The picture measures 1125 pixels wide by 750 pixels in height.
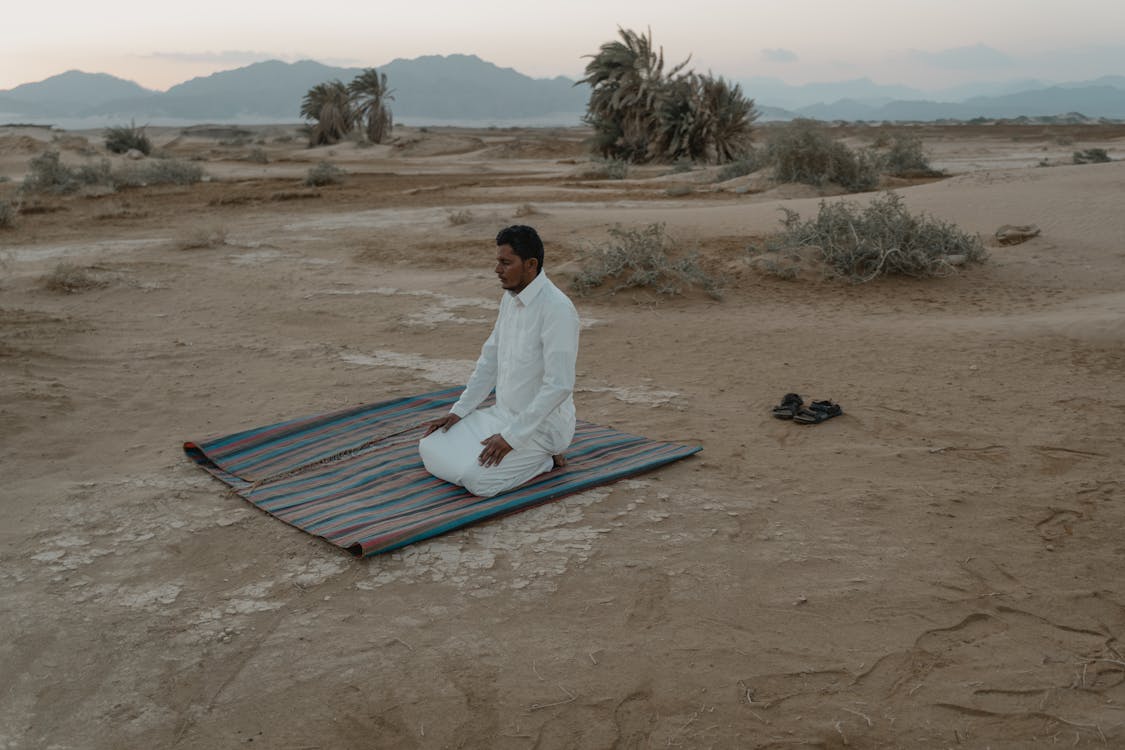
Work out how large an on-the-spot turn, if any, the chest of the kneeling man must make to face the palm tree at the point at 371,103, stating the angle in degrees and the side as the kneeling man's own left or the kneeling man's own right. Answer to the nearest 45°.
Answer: approximately 135° to the kneeling man's own right

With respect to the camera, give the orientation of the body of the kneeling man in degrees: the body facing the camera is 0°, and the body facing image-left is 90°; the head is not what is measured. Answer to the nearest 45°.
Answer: approximately 45°

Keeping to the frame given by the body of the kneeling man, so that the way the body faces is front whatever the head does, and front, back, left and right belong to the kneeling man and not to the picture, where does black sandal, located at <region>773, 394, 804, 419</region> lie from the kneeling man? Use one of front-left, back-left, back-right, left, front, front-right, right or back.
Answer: back

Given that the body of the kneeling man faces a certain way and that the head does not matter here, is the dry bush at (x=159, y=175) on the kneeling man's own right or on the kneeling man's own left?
on the kneeling man's own right

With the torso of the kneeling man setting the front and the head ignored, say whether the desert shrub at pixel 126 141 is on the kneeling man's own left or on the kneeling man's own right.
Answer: on the kneeling man's own right

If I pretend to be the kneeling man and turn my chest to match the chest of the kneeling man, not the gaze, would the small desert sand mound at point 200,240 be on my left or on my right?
on my right

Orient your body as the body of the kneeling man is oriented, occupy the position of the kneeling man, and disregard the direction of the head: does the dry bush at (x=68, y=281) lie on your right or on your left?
on your right

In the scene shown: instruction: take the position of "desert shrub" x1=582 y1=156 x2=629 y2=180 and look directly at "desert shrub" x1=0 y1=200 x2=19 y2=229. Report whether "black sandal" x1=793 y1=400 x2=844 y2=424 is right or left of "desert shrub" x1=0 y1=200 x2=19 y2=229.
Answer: left

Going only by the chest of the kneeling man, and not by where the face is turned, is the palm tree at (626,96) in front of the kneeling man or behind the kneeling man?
behind

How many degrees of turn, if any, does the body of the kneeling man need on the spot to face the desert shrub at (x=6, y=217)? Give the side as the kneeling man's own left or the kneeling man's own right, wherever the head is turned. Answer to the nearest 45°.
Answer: approximately 90° to the kneeling man's own right

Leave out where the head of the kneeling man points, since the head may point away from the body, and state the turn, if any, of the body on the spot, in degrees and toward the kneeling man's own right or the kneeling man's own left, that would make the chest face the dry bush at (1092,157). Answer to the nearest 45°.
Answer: approximately 180°

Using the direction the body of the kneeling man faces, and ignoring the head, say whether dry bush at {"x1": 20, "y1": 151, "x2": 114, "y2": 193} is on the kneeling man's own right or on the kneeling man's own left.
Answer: on the kneeling man's own right
